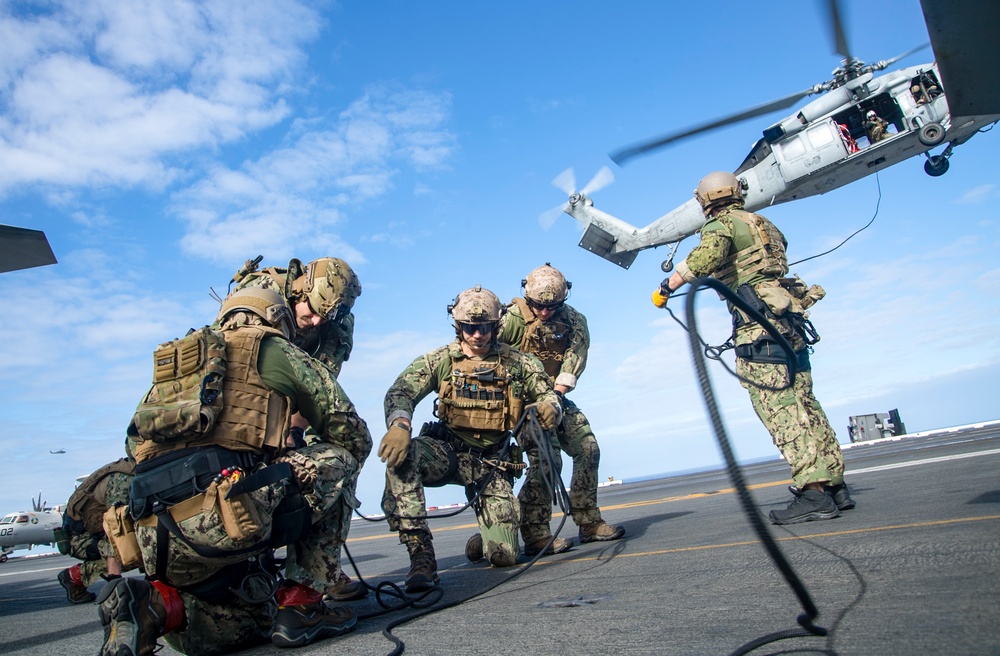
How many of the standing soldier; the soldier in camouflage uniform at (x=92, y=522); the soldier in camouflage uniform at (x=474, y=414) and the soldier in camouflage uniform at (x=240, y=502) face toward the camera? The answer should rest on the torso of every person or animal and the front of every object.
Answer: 1

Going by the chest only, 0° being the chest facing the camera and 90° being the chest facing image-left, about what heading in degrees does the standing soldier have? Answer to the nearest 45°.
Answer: approximately 135°

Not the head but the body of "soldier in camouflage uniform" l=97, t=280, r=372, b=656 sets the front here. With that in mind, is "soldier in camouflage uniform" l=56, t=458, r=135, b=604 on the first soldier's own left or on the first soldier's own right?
on the first soldier's own left

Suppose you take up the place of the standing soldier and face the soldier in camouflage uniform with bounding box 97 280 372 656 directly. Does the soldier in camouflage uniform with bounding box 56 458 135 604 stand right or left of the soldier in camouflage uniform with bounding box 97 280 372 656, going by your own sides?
right

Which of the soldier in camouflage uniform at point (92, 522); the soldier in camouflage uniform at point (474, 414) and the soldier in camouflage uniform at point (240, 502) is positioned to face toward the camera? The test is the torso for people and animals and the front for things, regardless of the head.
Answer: the soldier in camouflage uniform at point (474, 414)

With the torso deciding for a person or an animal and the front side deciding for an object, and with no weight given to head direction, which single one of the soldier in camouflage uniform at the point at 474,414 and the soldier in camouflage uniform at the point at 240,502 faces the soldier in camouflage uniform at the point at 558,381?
the soldier in camouflage uniform at the point at 240,502

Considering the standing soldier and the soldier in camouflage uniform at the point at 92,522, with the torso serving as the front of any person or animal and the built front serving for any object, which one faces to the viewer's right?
the soldier in camouflage uniform

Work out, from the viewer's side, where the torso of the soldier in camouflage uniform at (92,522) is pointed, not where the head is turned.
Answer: to the viewer's right

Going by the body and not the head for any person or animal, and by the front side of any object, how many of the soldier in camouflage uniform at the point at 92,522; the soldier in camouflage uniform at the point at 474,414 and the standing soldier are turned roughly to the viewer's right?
1

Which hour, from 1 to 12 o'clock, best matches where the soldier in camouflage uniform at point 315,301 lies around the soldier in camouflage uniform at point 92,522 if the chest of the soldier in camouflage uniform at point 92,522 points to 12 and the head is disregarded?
the soldier in camouflage uniform at point 315,301 is roughly at 2 o'clock from the soldier in camouflage uniform at point 92,522.

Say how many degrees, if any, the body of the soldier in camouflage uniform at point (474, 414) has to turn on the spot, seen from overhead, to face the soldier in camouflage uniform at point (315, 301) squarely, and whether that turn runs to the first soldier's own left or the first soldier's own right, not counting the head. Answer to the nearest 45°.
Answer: approximately 45° to the first soldier's own right
